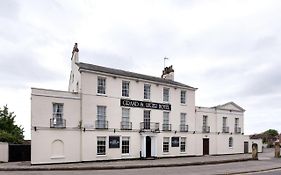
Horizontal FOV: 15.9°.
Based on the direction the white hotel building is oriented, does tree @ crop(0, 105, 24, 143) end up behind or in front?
behind

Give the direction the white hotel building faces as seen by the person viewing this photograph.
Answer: facing the viewer and to the right of the viewer
